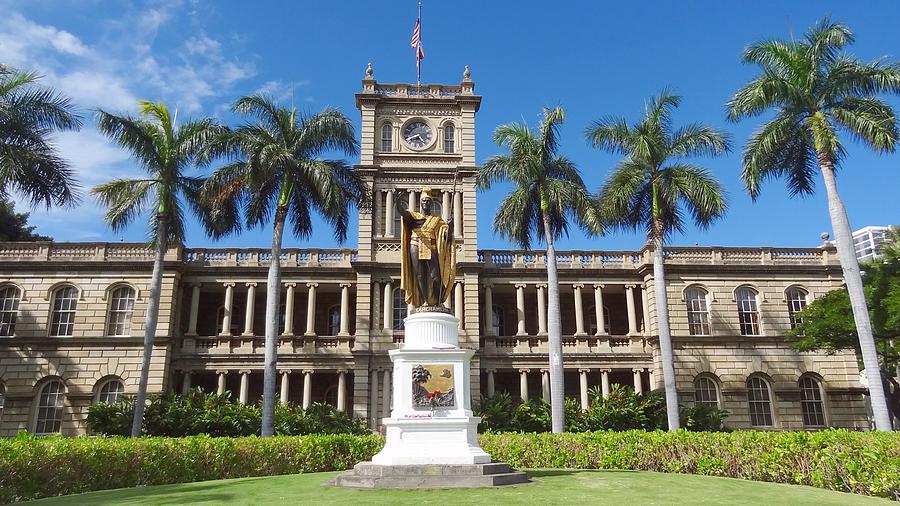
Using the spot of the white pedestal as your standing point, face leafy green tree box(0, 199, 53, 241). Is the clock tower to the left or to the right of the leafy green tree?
right

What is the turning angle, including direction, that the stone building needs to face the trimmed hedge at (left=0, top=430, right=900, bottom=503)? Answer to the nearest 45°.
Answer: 0° — it already faces it

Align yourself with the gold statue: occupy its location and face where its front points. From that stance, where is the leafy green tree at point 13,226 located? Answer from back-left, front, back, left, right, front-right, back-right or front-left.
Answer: back-right

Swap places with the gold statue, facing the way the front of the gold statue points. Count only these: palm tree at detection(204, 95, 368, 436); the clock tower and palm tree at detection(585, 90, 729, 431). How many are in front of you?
0

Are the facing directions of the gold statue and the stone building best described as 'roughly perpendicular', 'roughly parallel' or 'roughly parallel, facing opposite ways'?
roughly parallel

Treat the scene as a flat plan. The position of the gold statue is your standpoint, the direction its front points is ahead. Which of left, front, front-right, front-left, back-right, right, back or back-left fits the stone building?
back

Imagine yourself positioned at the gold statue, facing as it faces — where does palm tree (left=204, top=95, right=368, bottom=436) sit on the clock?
The palm tree is roughly at 5 o'clock from the gold statue.

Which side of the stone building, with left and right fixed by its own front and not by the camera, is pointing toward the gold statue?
front

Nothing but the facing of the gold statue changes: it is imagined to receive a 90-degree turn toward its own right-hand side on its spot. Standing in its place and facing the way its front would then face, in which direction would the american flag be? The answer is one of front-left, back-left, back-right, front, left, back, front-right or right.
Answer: right

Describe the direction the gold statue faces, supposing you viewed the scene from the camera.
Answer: facing the viewer

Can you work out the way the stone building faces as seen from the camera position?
facing the viewer

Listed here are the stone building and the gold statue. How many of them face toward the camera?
2
